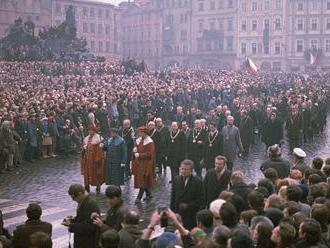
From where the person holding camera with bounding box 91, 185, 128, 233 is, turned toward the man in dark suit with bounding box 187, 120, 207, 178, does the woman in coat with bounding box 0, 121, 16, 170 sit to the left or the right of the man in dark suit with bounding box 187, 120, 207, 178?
left

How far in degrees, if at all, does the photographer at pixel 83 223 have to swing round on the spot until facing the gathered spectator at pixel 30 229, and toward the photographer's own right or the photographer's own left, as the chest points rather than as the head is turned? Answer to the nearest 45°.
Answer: approximately 45° to the photographer's own left

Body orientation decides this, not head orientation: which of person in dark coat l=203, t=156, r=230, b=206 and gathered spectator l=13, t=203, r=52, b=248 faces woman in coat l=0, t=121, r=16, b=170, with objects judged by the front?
the gathered spectator

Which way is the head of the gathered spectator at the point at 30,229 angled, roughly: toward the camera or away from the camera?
away from the camera

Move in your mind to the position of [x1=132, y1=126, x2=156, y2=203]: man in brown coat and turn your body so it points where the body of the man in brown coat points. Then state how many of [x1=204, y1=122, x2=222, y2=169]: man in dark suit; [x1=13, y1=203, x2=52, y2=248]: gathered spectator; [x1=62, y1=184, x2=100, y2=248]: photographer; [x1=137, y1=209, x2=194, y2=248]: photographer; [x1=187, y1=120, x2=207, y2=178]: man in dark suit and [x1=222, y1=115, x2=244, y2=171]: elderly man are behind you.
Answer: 3

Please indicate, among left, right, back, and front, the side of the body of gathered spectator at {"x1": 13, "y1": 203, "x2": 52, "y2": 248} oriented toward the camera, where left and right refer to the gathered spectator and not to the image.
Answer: back

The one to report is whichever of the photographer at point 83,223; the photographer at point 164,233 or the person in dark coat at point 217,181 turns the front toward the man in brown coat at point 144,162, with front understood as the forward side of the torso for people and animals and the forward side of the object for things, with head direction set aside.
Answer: the photographer at point 164,233

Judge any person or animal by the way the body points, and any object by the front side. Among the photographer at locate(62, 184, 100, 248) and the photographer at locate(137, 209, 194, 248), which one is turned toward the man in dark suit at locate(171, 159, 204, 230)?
the photographer at locate(137, 209, 194, 248)

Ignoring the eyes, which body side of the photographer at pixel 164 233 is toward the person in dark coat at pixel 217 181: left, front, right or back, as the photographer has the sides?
front

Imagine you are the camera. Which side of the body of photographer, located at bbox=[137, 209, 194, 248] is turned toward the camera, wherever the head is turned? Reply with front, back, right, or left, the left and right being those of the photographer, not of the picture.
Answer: back

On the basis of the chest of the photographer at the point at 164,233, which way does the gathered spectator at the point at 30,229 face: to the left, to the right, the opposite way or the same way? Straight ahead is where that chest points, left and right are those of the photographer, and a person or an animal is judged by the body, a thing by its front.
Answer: the same way

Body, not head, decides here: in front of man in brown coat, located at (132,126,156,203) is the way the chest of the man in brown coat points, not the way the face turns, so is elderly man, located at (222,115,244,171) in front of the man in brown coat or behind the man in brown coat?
behind
